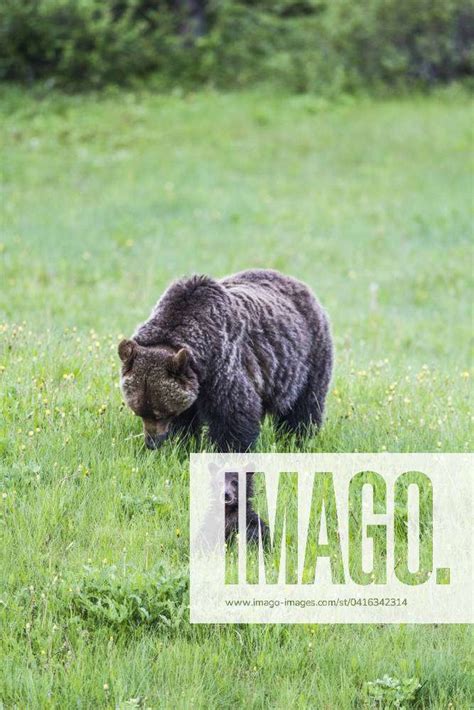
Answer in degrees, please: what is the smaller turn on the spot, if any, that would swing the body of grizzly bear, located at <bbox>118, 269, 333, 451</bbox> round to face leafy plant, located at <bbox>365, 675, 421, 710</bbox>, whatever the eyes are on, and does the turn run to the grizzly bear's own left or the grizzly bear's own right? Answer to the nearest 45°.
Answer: approximately 45° to the grizzly bear's own left

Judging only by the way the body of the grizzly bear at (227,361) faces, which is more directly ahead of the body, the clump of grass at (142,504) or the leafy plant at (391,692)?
the clump of grass

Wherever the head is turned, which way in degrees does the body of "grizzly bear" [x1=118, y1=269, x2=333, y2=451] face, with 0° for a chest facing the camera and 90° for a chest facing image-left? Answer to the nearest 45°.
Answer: approximately 45°

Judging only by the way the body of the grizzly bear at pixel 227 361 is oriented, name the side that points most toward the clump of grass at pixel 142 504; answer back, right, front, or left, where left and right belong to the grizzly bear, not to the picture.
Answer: front

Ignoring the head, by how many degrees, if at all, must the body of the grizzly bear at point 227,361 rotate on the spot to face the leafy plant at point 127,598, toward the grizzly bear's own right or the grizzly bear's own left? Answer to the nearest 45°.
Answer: approximately 45° to the grizzly bear's own left
